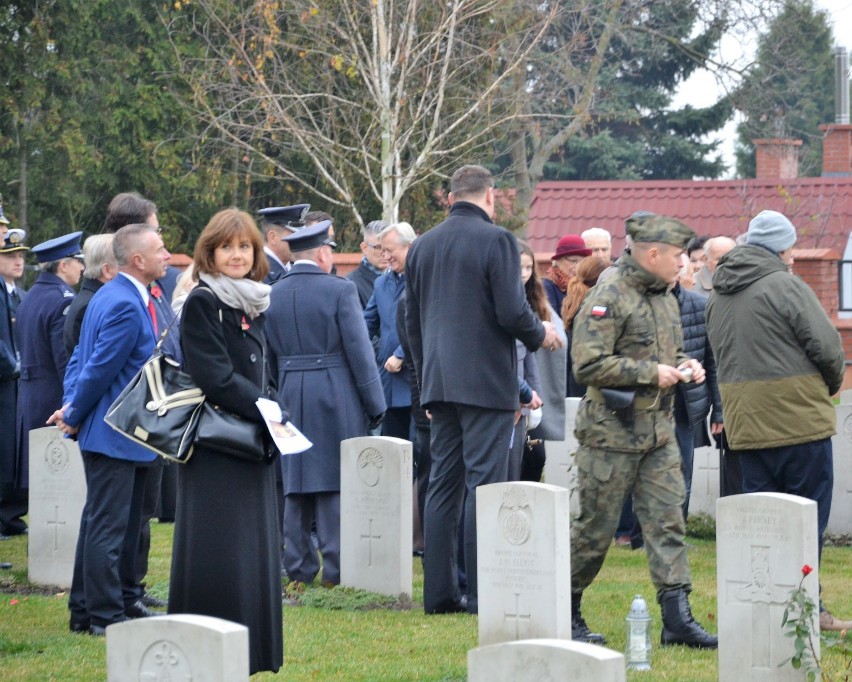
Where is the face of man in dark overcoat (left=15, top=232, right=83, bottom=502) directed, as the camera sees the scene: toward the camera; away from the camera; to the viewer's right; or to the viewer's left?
to the viewer's right

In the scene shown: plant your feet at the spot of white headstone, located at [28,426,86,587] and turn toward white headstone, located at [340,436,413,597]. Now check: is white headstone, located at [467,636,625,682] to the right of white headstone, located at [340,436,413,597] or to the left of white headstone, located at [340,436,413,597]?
right

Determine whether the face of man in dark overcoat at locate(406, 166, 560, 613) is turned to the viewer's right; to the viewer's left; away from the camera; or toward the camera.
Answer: away from the camera

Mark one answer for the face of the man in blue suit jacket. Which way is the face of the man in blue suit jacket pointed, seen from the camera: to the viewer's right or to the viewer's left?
to the viewer's right

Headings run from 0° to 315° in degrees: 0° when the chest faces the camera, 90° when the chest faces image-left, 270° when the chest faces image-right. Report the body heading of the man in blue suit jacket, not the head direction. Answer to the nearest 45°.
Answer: approximately 270°

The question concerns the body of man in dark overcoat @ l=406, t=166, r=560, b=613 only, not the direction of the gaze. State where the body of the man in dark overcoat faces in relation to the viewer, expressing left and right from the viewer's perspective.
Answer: facing away from the viewer and to the right of the viewer

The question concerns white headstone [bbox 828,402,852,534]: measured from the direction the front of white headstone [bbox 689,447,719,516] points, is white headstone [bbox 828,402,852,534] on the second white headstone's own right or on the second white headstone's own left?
on the second white headstone's own left

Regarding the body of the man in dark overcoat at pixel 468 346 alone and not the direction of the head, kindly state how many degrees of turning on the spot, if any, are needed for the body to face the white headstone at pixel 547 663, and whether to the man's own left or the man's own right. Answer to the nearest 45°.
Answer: approximately 135° to the man's own right

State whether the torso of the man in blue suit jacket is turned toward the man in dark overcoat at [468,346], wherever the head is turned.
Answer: yes

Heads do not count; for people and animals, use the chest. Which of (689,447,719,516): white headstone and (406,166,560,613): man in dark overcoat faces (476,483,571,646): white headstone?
(689,447,719,516): white headstone

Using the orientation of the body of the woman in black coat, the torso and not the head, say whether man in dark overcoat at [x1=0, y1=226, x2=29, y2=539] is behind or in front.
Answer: behind
